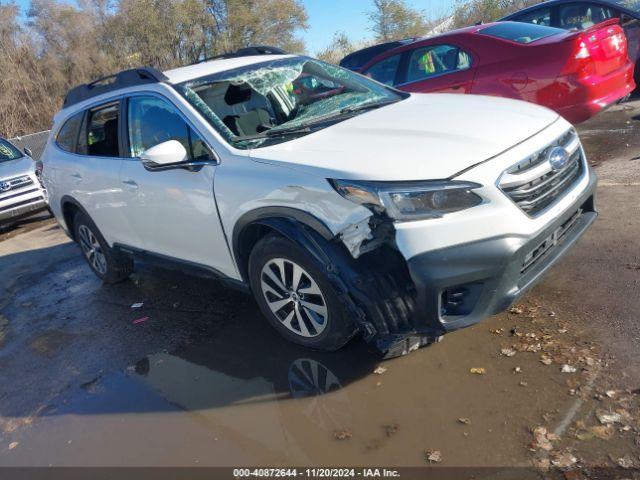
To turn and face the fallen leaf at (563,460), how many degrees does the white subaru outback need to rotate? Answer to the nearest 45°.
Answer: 0° — it already faces it

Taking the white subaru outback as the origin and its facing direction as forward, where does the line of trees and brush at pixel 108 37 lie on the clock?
The line of trees and brush is roughly at 7 o'clock from the white subaru outback.

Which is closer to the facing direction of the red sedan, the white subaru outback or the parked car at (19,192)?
the parked car

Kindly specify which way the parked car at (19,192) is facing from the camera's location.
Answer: facing the viewer and to the right of the viewer

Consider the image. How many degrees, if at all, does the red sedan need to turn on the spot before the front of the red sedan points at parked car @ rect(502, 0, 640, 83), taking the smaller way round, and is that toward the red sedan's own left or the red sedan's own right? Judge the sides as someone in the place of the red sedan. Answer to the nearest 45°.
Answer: approximately 45° to the red sedan's own right

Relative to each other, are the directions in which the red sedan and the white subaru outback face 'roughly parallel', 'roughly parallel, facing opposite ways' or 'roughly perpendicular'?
roughly parallel, facing opposite ways

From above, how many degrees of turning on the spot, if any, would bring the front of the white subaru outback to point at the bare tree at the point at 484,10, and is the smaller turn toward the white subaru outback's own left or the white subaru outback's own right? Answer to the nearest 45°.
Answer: approximately 135° to the white subaru outback's own left

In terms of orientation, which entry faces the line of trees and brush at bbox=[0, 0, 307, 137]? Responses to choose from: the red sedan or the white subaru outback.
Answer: the red sedan

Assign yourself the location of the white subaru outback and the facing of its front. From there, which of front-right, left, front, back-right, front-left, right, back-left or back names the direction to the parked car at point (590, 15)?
left

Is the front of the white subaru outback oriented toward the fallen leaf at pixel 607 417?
yes

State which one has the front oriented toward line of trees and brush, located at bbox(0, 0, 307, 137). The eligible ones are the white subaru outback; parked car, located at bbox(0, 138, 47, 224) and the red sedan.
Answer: the red sedan

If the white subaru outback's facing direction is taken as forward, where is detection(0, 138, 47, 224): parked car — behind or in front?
behind

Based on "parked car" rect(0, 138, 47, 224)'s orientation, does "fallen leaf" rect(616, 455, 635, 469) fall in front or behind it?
in front

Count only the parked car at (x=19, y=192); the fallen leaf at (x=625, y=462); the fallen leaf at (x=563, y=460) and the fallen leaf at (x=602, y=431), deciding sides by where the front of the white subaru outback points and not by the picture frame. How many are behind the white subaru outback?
1

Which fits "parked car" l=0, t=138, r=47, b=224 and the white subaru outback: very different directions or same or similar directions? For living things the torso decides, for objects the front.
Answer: same or similar directions

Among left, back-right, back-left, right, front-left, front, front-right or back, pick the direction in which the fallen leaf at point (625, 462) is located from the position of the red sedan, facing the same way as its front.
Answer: back-left

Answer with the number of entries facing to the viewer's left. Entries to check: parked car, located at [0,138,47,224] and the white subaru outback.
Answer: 0
